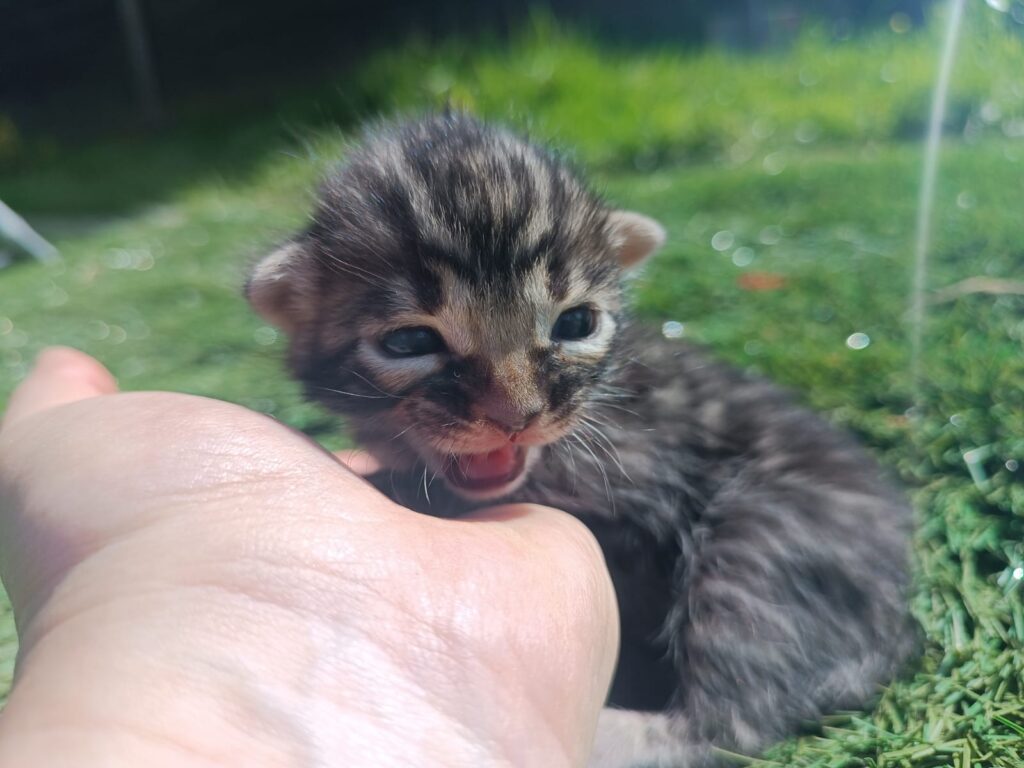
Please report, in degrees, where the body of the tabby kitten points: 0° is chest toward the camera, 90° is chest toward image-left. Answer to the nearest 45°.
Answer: approximately 45°
